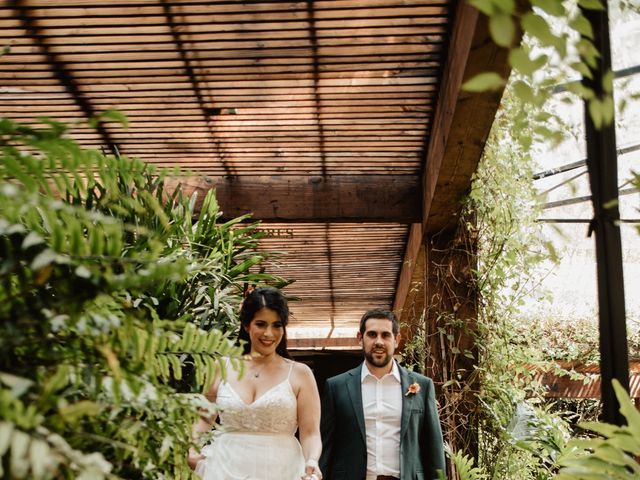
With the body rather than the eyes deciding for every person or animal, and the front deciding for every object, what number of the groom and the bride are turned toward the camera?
2

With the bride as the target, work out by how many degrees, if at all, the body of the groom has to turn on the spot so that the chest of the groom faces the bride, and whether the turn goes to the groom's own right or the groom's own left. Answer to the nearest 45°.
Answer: approximately 45° to the groom's own right

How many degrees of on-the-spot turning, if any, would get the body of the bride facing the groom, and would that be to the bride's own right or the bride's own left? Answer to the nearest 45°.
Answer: approximately 135° to the bride's own left
